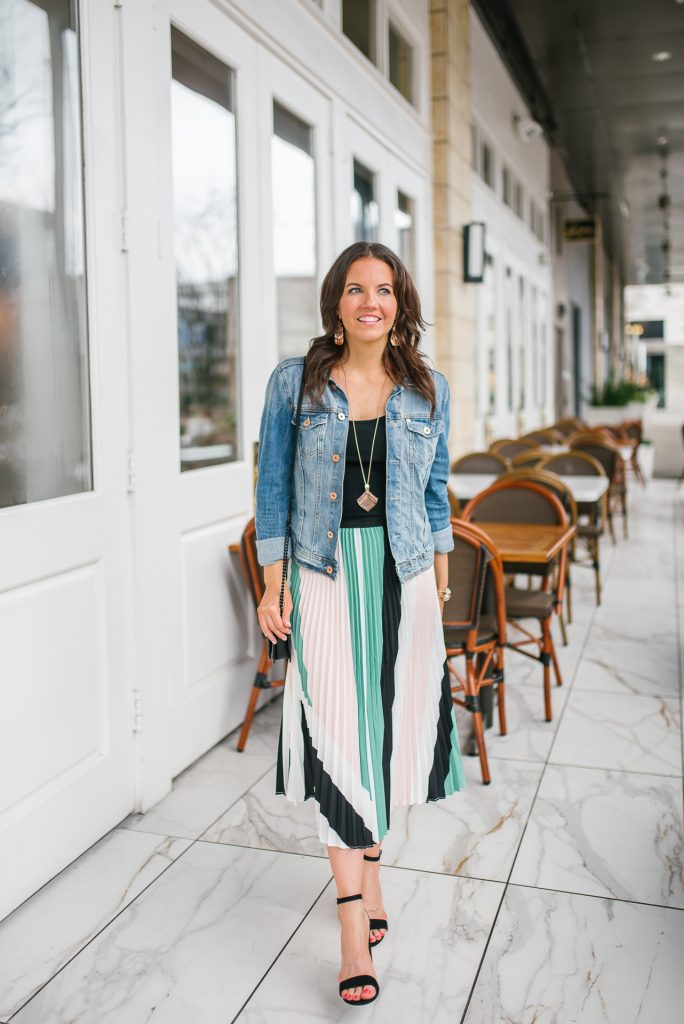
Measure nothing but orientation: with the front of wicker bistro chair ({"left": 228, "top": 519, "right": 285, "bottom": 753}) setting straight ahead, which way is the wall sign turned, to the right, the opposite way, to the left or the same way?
to the right

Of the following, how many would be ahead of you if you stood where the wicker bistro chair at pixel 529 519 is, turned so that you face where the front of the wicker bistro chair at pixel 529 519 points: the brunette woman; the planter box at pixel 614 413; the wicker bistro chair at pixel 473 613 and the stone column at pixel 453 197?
2

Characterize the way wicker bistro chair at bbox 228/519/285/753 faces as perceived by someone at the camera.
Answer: facing to the right of the viewer

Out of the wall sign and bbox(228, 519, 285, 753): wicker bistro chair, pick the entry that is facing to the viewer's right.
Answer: the wicker bistro chair
